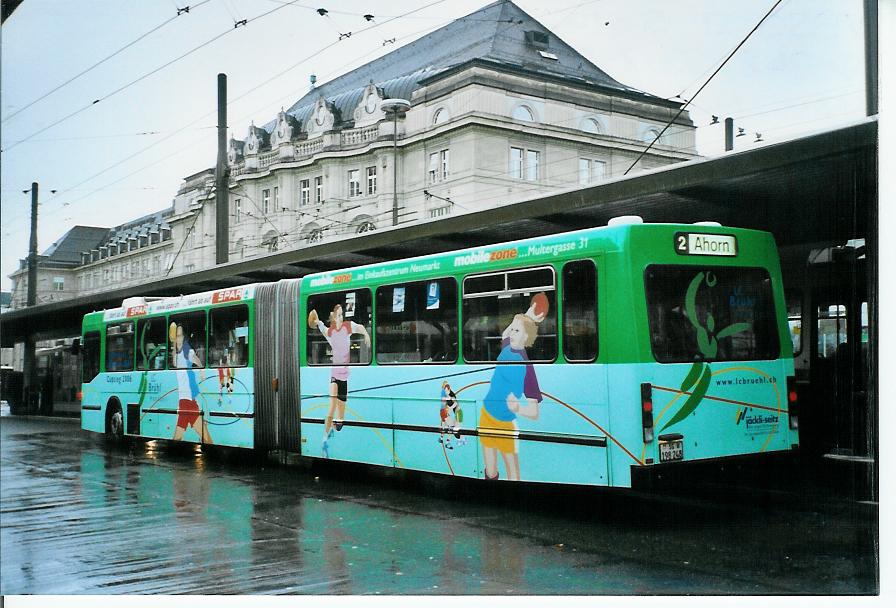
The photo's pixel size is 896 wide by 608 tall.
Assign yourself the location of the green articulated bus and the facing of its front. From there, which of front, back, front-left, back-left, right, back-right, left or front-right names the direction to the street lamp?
front-right

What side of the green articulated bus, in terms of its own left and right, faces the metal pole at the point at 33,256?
front

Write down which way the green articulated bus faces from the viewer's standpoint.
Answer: facing away from the viewer and to the left of the viewer

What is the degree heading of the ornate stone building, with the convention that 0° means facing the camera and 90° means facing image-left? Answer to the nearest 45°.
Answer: approximately 45°

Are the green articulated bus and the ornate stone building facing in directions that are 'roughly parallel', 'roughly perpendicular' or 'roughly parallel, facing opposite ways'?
roughly perpendicular

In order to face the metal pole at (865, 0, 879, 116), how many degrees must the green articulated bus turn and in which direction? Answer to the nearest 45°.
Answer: approximately 135° to its right

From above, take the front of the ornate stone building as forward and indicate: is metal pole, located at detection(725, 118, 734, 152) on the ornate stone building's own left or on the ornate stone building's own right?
on the ornate stone building's own left

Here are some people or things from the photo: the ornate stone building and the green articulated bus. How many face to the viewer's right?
0
